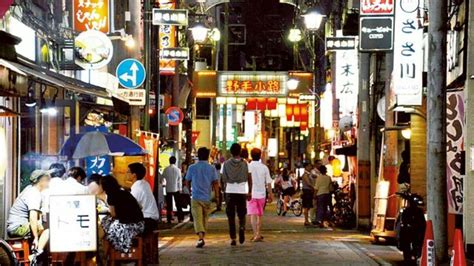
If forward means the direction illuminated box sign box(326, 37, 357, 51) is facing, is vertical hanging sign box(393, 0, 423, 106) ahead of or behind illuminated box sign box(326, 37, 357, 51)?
ahead

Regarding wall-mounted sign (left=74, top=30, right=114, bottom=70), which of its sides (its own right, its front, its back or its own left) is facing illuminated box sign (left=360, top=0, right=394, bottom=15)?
left

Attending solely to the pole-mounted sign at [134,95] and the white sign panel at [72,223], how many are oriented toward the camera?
2

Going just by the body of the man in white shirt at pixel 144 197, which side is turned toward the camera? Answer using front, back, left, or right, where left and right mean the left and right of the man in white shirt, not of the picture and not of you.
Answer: left

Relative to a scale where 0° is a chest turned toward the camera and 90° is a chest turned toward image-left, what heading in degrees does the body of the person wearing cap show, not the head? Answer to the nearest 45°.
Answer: approximately 270°

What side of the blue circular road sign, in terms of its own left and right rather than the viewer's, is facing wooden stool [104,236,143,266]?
front

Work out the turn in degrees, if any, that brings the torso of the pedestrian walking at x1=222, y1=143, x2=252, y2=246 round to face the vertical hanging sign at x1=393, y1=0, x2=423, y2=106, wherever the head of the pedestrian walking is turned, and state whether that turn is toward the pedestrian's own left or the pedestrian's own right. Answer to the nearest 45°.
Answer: approximately 90° to the pedestrian's own right

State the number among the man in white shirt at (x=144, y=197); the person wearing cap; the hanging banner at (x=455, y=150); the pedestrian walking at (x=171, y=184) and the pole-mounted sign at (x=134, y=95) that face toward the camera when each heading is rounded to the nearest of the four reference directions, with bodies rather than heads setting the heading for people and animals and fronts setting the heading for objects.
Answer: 2

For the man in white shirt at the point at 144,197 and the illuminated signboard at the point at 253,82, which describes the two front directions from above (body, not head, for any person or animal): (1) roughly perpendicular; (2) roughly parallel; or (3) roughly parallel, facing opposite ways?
roughly perpendicular

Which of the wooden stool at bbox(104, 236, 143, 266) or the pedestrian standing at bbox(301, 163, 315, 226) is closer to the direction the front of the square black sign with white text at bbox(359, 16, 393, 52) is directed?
the wooden stool

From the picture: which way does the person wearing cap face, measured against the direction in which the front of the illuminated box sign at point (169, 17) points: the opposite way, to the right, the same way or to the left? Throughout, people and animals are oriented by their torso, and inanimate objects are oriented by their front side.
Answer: to the left

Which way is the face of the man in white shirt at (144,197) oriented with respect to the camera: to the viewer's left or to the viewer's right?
to the viewer's left
